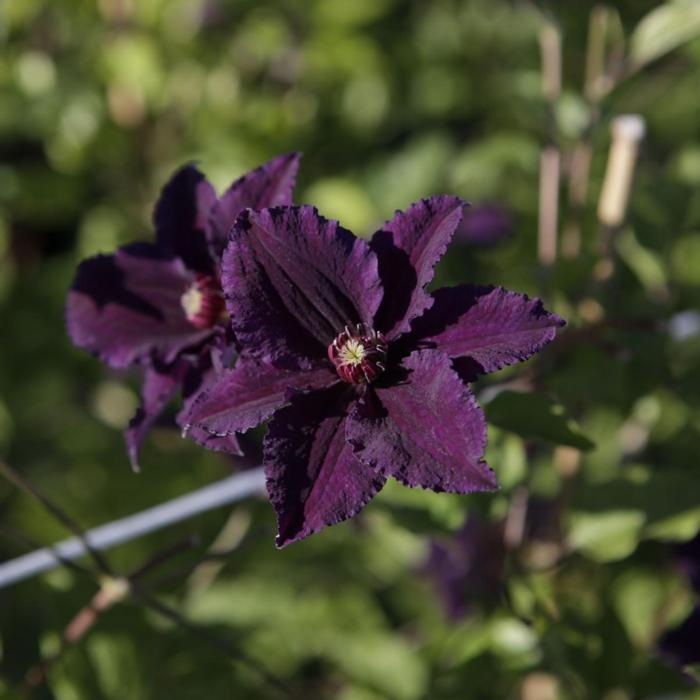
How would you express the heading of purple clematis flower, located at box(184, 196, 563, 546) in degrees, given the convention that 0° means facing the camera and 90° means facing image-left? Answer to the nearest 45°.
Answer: approximately 0°

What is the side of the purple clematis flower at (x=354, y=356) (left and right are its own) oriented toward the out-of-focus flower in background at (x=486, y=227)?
back

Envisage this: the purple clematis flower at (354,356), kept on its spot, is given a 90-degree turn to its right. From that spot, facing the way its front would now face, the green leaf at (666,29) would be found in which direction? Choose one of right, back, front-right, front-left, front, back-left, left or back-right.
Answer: back-right
